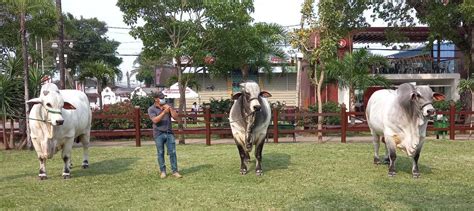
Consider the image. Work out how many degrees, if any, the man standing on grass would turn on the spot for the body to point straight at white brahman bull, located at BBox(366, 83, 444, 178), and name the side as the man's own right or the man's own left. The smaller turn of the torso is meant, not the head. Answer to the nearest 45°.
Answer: approximately 45° to the man's own left

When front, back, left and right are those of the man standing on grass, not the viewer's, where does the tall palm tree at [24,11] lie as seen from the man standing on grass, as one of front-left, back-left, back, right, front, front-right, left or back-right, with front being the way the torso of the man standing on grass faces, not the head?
back

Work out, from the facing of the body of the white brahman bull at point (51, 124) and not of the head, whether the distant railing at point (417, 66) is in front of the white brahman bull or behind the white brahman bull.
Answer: behind

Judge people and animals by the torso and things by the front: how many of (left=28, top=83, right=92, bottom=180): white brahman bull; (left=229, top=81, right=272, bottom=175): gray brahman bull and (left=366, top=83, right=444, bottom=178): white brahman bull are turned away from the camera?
0

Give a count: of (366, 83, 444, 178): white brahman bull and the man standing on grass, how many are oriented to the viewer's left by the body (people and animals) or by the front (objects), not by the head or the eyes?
0

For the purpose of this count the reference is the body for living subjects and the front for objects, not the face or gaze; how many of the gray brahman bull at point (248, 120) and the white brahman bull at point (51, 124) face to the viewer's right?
0

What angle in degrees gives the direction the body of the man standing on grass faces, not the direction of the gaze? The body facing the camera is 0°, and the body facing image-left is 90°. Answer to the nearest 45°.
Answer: approximately 315°

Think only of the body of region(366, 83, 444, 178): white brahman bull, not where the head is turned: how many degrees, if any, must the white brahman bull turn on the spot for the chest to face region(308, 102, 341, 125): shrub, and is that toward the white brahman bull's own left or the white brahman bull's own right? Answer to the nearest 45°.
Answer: approximately 135° to the white brahman bull's own left

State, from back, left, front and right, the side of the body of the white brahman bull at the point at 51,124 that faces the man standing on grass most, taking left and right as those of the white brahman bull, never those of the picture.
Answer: left

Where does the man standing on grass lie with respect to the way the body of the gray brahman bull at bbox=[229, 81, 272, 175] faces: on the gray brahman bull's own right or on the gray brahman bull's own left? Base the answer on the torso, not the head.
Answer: on the gray brahman bull's own right

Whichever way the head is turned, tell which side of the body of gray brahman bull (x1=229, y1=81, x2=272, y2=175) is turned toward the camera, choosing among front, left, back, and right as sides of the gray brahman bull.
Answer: front

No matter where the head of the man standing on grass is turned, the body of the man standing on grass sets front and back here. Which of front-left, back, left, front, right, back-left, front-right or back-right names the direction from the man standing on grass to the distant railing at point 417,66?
left
